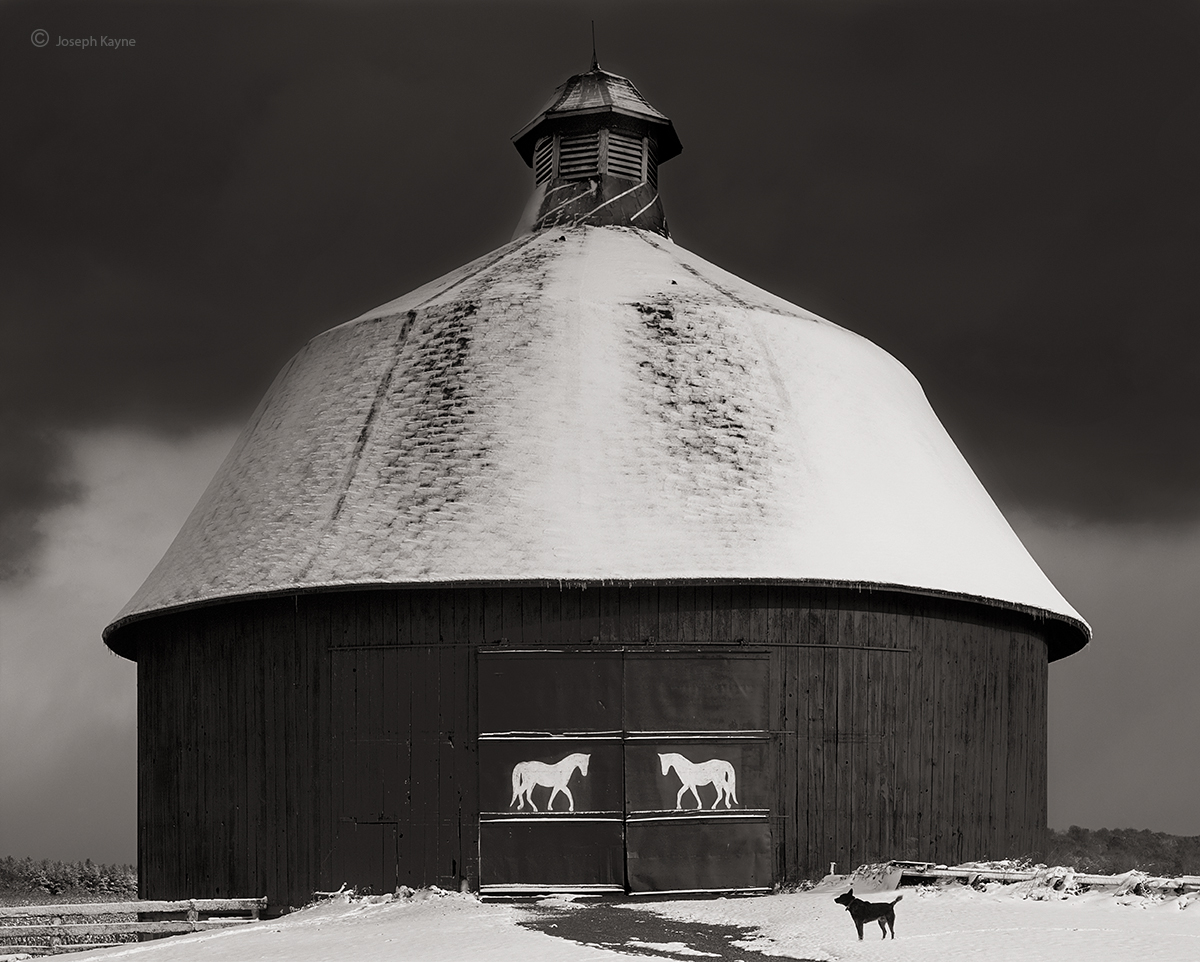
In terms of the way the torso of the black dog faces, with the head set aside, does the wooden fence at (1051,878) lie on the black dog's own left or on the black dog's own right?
on the black dog's own right

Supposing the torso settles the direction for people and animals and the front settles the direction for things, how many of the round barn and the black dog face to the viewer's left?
1

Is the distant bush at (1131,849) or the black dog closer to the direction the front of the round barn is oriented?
the black dog

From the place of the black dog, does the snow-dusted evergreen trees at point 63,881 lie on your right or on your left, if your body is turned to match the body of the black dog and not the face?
on your right

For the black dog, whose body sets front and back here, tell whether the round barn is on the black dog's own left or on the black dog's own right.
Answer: on the black dog's own right

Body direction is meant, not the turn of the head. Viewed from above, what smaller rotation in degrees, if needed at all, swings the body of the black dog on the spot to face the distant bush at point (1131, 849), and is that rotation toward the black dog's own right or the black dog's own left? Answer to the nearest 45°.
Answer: approximately 90° to the black dog's own right

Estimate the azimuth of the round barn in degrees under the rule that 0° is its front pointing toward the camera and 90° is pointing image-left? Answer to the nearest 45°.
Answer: approximately 0°

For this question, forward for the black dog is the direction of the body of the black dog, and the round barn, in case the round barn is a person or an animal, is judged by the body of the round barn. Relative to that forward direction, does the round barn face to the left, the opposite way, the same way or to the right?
to the left

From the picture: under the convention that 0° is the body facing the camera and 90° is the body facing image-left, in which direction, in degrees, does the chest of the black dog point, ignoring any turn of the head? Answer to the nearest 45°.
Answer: approximately 90°
